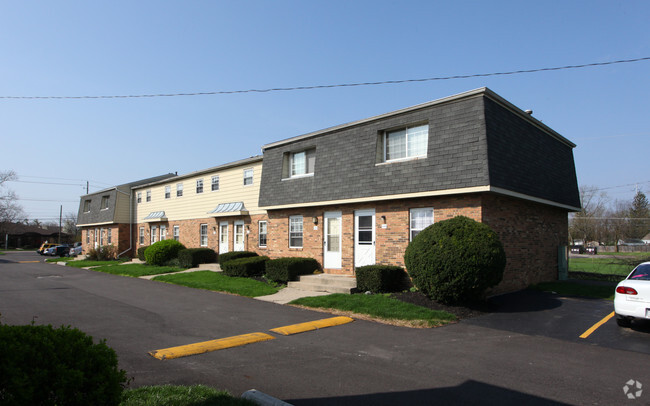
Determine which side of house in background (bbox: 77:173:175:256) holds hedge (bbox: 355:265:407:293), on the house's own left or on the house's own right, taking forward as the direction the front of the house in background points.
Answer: on the house's own left

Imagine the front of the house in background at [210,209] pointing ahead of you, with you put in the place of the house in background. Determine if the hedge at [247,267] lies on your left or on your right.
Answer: on your left

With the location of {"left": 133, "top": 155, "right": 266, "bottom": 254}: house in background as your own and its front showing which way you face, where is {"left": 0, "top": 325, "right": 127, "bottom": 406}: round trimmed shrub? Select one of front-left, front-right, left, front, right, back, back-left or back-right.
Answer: front-left

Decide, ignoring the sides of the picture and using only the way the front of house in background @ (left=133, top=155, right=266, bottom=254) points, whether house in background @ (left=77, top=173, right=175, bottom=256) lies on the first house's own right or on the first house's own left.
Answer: on the first house's own right

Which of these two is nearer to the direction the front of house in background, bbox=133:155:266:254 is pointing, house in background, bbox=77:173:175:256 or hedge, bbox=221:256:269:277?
the hedge

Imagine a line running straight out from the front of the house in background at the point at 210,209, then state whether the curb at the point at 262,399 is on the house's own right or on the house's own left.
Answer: on the house's own left

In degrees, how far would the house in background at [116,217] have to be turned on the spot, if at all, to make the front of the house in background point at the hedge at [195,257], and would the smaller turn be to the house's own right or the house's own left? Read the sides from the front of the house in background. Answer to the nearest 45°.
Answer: approximately 45° to the house's own left

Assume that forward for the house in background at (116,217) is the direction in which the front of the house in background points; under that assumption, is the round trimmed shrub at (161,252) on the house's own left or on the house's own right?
on the house's own left

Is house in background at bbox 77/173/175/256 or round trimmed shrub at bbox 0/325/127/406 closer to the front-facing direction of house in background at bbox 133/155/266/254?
the round trimmed shrub

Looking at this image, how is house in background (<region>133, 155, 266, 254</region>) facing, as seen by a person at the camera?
facing the viewer and to the left of the viewer

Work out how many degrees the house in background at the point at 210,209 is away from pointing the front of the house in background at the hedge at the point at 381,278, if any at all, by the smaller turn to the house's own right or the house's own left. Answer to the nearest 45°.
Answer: approximately 45° to the house's own left

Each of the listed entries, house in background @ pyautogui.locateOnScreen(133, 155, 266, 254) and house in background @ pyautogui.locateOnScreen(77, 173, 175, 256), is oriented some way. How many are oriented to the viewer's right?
0

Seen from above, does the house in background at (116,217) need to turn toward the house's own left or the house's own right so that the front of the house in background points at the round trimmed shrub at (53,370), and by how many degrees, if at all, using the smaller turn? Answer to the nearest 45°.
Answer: approximately 45° to the house's own left

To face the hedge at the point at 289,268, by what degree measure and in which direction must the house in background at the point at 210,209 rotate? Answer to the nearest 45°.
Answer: approximately 45° to its left
